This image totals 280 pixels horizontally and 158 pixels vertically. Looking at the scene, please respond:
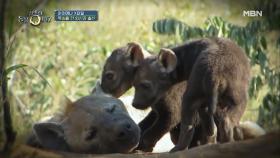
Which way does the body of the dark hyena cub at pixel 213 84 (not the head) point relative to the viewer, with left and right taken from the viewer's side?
facing away from the viewer and to the left of the viewer

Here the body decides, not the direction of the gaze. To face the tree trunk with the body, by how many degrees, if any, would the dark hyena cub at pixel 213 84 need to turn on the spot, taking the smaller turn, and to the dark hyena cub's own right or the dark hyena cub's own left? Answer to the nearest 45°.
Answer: approximately 45° to the dark hyena cub's own left
